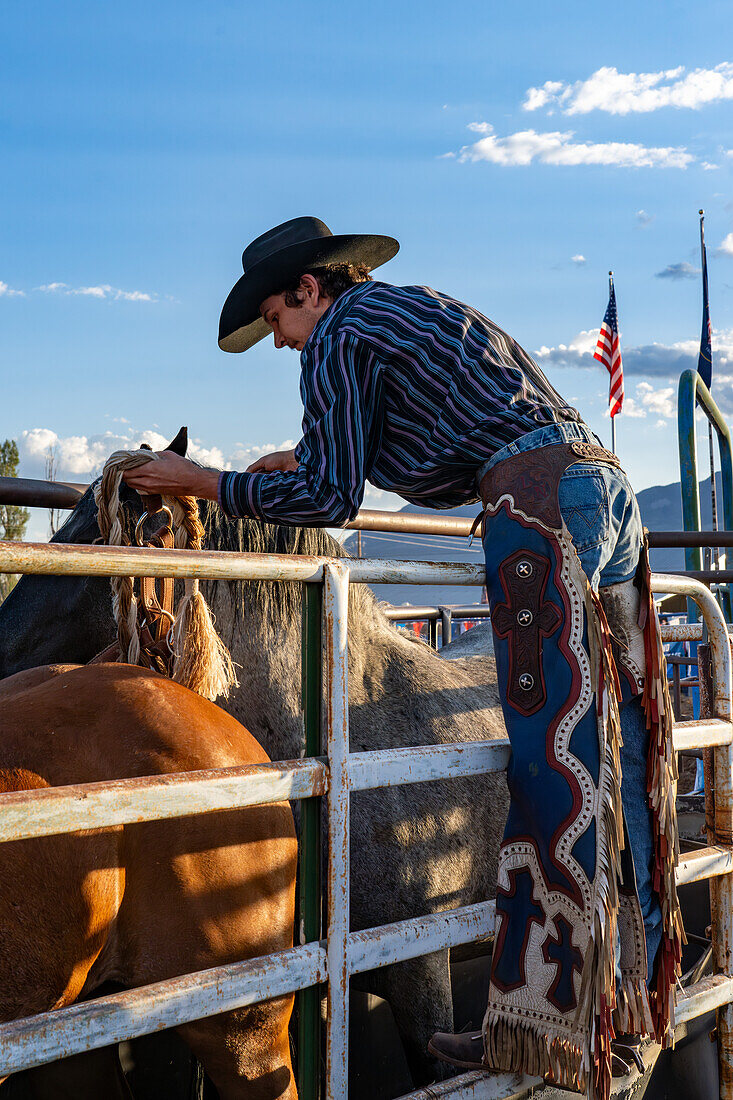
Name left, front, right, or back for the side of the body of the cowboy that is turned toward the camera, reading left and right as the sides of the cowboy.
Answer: left

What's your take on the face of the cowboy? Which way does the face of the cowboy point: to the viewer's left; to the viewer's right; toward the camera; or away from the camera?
to the viewer's left

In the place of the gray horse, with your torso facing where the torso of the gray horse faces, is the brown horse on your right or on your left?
on your left

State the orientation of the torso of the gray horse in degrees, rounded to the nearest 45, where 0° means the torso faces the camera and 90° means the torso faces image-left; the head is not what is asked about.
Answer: approximately 90°

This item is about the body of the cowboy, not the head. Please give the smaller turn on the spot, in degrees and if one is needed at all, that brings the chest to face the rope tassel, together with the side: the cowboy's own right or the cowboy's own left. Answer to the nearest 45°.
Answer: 0° — they already face it
